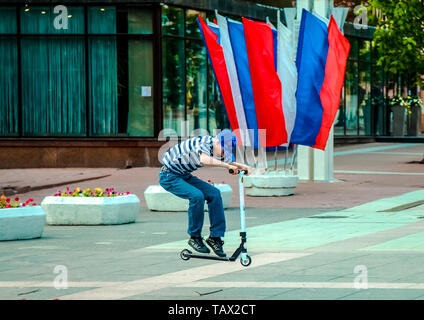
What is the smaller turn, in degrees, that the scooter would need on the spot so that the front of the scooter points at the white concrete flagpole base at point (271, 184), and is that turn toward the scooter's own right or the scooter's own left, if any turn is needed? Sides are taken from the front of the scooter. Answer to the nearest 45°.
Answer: approximately 90° to the scooter's own left

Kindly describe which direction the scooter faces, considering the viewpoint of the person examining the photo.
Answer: facing to the right of the viewer

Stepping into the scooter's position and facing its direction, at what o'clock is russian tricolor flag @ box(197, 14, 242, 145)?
The russian tricolor flag is roughly at 9 o'clock from the scooter.

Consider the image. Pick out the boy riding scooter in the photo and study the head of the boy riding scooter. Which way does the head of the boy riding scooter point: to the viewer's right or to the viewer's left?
to the viewer's right

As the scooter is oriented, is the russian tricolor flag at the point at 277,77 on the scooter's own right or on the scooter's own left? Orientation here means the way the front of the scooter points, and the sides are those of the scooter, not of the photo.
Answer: on the scooter's own left

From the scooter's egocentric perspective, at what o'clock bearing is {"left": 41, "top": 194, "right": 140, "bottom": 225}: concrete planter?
The concrete planter is roughly at 8 o'clock from the scooter.

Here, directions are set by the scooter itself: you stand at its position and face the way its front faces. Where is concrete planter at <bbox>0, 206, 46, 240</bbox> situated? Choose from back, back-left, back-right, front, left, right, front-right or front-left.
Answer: back-left

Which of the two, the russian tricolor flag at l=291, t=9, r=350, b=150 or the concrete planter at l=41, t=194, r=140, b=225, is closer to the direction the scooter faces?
the russian tricolor flag

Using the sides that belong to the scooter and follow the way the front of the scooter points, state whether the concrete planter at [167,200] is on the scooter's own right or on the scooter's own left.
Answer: on the scooter's own left

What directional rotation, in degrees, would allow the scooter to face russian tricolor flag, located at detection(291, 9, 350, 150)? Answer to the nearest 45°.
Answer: approximately 90° to its left

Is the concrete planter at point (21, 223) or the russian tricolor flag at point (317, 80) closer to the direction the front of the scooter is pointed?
the russian tricolor flag

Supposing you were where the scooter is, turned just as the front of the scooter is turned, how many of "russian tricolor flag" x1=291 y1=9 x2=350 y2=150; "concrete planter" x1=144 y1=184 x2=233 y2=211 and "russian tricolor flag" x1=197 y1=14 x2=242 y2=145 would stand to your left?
3
